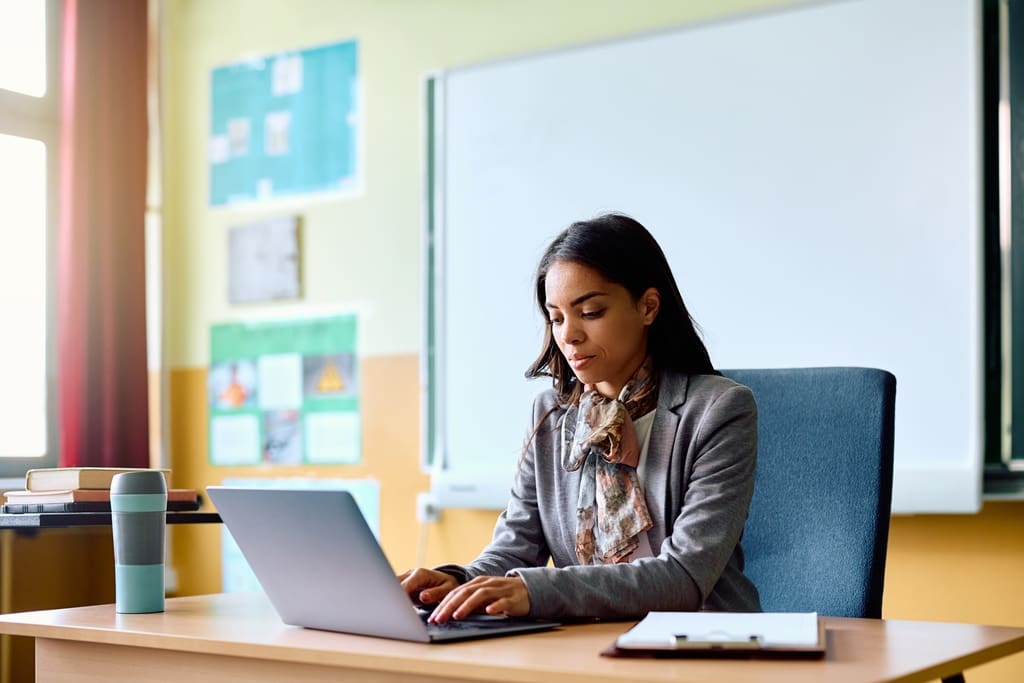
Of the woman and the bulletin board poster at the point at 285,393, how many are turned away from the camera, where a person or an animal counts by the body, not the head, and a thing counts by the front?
0

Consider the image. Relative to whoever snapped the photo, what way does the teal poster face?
facing the viewer and to the left of the viewer

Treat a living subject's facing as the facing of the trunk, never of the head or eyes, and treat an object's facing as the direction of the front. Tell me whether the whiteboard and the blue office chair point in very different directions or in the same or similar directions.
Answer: same or similar directions

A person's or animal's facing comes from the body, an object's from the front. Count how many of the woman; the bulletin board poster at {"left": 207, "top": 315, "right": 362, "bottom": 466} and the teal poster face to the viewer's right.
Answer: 0

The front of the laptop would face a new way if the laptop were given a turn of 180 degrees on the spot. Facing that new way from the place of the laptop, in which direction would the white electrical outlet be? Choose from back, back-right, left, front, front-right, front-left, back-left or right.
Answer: back-right

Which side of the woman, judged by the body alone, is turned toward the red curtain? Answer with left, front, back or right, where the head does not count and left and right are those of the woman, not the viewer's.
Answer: right

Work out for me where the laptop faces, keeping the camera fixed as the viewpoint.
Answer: facing away from the viewer and to the right of the viewer

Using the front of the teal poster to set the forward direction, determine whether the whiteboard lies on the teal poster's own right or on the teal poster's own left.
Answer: on the teal poster's own left

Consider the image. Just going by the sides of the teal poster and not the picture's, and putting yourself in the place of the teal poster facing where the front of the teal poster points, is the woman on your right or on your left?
on your left

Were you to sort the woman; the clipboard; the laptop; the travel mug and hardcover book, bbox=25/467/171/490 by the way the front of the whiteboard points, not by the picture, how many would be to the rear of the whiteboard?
0

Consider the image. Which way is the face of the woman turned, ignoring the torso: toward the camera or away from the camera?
toward the camera

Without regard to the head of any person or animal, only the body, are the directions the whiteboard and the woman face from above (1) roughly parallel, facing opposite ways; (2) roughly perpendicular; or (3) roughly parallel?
roughly parallel

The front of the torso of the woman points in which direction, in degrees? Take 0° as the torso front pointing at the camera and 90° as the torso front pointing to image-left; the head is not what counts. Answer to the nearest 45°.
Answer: approximately 45°

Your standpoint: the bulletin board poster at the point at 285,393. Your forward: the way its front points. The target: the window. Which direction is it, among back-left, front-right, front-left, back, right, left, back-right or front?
front-right

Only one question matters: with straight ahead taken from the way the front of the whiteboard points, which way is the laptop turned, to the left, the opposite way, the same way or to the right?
the opposite way

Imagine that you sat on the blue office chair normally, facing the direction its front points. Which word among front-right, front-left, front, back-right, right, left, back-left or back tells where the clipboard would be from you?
front-left

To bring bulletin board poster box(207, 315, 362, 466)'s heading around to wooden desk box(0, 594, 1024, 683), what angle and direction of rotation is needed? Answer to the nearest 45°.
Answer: approximately 45° to its left
